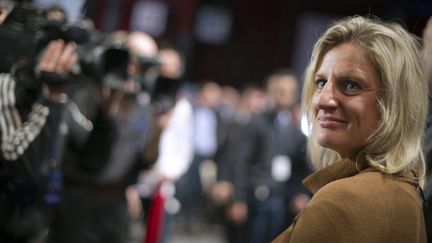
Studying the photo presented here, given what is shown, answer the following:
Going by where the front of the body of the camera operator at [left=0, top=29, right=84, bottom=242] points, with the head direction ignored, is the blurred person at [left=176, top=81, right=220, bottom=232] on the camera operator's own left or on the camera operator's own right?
on the camera operator's own left

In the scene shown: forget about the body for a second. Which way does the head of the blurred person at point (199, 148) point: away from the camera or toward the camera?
toward the camera

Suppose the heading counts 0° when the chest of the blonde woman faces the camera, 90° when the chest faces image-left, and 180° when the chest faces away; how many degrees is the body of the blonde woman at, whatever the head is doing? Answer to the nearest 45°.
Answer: approximately 90°

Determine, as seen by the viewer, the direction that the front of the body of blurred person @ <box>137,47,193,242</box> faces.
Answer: to the viewer's left

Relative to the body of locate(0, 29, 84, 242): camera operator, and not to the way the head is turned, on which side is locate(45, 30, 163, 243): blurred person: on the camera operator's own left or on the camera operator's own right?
on the camera operator's own left

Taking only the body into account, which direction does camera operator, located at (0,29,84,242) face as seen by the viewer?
to the viewer's right

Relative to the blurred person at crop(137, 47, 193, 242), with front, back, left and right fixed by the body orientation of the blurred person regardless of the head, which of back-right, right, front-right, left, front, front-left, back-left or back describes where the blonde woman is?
left

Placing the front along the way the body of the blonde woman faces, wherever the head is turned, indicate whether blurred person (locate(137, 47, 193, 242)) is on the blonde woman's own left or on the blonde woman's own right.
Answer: on the blonde woman's own right

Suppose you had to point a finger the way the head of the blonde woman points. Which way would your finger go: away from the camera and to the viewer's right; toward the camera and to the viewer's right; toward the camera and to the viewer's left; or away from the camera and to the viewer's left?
toward the camera and to the viewer's left

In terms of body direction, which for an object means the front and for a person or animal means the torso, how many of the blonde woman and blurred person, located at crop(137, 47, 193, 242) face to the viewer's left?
2
